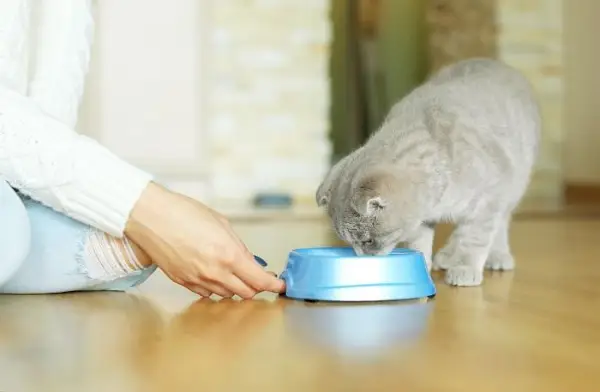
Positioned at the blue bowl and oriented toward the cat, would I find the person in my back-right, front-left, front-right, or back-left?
back-left

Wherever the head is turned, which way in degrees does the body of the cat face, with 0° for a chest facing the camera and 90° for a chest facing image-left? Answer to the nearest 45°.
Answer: approximately 45°
